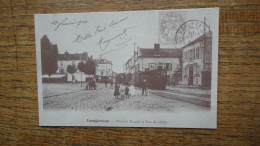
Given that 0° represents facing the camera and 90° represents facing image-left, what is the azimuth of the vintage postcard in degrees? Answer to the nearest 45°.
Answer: approximately 0°
